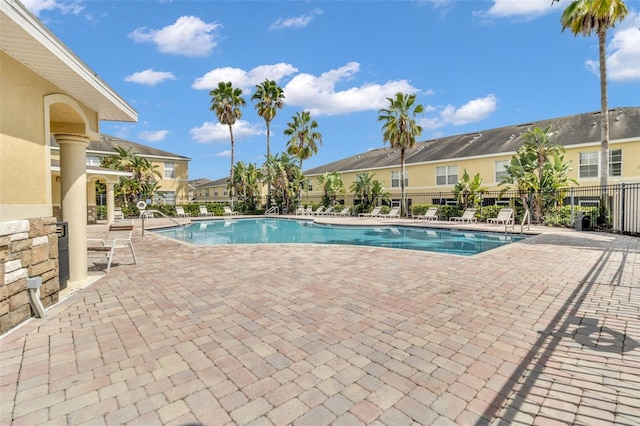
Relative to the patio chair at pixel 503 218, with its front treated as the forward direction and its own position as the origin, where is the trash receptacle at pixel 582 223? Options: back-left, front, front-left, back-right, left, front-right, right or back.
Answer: left

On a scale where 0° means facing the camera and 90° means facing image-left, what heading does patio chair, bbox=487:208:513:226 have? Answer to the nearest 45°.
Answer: approximately 45°

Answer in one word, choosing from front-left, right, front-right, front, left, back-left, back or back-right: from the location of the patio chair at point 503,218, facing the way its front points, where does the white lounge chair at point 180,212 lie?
front-right

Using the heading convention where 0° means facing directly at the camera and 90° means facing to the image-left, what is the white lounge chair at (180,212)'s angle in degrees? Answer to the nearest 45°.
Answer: approximately 315°

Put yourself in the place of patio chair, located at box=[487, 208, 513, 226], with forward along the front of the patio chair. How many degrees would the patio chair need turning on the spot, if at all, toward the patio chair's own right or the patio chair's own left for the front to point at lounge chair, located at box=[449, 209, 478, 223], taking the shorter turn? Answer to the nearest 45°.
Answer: approximately 90° to the patio chair's own right

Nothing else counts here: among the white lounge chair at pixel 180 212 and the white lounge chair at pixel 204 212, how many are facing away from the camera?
0
